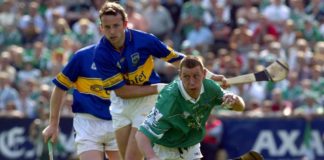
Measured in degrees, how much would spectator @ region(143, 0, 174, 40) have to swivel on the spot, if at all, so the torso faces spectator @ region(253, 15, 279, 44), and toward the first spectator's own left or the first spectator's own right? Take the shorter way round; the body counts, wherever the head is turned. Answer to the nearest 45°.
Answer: approximately 90° to the first spectator's own left

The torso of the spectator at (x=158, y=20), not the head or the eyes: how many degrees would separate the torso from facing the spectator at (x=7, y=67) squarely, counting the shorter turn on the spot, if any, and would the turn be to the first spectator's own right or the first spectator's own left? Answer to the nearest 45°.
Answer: approximately 90° to the first spectator's own right

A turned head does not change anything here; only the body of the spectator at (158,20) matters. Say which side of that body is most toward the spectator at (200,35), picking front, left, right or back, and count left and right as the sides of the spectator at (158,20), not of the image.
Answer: left

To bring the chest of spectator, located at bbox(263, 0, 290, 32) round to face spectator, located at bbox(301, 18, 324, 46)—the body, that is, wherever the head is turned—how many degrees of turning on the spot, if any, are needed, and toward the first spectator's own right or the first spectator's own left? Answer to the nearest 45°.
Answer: approximately 90° to the first spectator's own left

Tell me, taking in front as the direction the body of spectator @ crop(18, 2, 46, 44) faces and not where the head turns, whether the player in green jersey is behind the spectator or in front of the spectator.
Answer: in front

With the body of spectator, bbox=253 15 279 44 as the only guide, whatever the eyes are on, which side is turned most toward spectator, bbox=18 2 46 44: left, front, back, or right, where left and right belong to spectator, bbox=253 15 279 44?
right

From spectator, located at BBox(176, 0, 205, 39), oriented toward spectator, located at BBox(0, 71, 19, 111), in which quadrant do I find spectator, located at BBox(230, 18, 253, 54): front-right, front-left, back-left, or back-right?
back-left

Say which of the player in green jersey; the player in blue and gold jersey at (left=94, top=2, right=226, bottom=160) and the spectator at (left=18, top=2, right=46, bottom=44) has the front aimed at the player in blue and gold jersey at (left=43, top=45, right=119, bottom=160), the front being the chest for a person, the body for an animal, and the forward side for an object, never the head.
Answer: the spectator

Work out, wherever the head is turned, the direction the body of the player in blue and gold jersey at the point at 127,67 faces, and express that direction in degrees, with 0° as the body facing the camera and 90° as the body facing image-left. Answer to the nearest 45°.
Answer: approximately 0°

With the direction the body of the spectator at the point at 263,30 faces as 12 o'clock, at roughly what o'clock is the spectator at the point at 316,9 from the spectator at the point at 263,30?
the spectator at the point at 316,9 is roughly at 8 o'clock from the spectator at the point at 263,30.
